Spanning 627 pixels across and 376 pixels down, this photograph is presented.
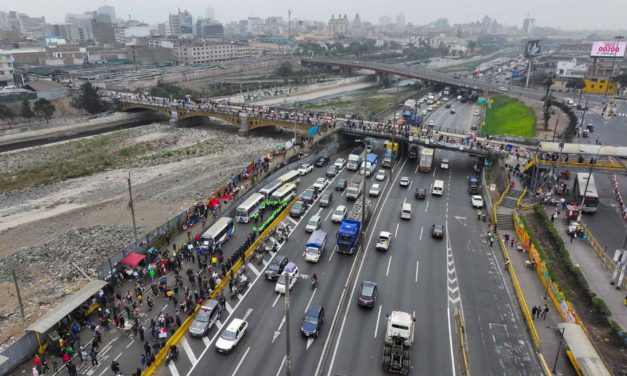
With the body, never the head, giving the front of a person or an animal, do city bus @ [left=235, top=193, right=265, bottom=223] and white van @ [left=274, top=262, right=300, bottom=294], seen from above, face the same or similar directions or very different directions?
same or similar directions

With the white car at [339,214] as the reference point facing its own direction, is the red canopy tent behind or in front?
in front

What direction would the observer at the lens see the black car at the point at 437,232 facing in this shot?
facing away from the viewer

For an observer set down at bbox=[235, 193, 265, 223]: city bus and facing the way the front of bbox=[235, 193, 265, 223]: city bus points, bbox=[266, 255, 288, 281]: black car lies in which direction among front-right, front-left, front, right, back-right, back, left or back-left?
front-left

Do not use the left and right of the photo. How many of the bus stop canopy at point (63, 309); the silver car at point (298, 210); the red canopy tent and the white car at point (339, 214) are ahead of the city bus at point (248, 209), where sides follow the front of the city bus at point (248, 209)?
2

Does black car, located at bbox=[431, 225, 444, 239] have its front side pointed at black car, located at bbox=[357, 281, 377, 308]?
no

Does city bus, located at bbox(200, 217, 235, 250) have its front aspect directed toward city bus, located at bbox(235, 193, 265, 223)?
no

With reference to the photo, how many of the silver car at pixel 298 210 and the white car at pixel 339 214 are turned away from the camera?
0

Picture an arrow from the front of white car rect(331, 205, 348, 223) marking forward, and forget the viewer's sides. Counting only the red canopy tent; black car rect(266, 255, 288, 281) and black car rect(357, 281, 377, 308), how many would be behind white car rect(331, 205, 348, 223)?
0

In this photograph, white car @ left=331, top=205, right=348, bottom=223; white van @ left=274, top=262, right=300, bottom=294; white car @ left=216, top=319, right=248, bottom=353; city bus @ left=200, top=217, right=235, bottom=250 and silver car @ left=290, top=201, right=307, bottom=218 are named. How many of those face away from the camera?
0

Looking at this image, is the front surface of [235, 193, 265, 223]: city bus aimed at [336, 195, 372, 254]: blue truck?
no

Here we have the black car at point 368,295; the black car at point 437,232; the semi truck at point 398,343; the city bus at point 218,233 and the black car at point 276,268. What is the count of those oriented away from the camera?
3

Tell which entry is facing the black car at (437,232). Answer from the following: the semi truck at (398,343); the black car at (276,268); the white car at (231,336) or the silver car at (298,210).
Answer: the semi truck

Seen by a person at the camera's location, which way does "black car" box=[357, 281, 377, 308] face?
facing away from the viewer

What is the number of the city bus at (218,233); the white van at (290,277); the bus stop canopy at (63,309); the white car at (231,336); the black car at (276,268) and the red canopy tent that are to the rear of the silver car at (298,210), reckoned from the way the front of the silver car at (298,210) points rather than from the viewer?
0

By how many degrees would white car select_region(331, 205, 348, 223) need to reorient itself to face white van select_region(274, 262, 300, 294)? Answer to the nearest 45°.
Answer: approximately 45° to its left

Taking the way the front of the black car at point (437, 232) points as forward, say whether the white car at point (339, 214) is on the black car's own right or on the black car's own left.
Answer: on the black car's own left

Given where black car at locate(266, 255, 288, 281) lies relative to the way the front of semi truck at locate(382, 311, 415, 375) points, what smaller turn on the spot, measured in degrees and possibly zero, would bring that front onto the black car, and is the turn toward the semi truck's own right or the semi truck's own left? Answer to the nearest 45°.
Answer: approximately 45° to the semi truck's own left

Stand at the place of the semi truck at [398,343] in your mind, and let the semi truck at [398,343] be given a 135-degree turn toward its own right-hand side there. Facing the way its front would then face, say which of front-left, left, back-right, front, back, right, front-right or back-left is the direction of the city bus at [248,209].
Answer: back

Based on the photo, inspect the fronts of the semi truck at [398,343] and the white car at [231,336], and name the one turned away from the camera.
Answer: the semi truck

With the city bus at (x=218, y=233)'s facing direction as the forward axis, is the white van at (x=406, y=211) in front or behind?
behind
